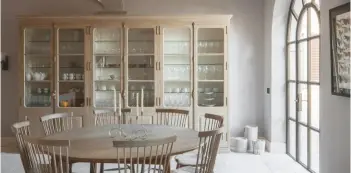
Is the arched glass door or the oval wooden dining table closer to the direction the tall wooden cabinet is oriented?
the oval wooden dining table

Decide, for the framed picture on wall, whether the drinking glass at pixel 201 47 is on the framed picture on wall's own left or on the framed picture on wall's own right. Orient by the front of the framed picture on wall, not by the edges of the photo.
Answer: on the framed picture on wall's own right

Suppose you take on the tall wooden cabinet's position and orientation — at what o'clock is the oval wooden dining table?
The oval wooden dining table is roughly at 12 o'clock from the tall wooden cabinet.

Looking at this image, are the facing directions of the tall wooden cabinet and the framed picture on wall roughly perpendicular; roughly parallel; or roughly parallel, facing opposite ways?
roughly perpendicular

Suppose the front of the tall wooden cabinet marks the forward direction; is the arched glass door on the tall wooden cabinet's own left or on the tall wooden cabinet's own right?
on the tall wooden cabinet's own left

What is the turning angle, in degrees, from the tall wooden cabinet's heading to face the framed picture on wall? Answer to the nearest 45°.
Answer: approximately 45° to its left

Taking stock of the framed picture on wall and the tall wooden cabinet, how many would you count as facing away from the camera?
0

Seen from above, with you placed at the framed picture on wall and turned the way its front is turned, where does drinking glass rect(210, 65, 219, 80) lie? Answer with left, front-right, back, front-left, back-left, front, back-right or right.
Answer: right

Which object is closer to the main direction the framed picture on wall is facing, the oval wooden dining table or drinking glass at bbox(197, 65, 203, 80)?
the oval wooden dining table
